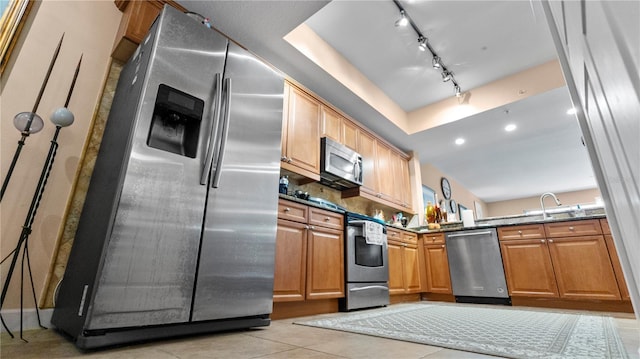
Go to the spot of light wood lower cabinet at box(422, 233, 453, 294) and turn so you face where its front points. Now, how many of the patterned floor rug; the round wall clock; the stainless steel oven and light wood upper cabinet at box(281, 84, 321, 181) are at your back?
1

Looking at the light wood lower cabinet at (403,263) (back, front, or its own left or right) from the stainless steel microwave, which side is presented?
right

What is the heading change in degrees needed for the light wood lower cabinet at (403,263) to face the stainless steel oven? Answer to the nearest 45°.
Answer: approximately 90° to its right

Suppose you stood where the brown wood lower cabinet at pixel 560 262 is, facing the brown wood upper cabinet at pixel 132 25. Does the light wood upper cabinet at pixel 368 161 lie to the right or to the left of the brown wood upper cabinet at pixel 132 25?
right

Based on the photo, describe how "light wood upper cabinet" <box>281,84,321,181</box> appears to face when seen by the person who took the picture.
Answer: facing the viewer and to the right of the viewer

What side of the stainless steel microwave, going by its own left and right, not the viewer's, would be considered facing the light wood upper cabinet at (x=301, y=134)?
right

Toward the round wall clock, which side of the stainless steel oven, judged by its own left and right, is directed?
left

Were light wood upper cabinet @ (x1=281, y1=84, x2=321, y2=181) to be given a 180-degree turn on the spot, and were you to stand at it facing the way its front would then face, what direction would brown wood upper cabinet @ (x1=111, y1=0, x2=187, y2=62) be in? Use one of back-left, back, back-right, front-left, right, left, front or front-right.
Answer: left

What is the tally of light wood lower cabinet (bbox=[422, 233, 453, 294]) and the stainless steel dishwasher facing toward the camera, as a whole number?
2

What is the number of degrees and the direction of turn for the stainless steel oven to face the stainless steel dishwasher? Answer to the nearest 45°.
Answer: approximately 90° to its left
